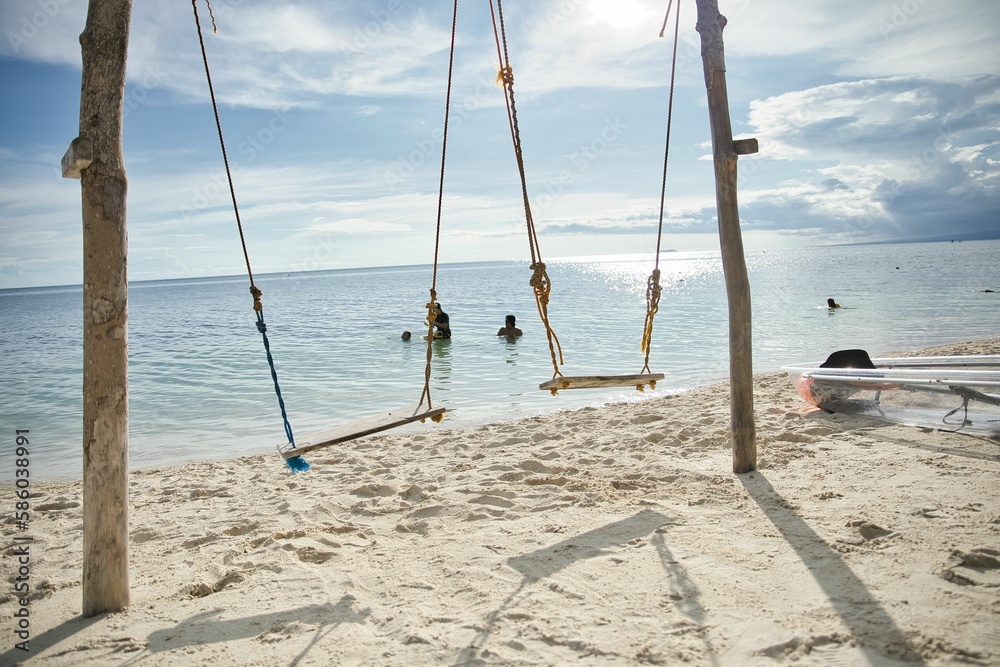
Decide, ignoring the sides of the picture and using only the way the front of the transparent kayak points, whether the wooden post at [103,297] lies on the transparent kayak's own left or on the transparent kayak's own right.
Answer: on the transparent kayak's own left

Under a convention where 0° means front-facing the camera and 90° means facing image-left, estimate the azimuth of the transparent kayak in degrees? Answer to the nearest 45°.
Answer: approximately 90°

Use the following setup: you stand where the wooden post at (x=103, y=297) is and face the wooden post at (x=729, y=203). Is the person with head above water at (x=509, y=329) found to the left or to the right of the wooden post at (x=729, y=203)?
left
